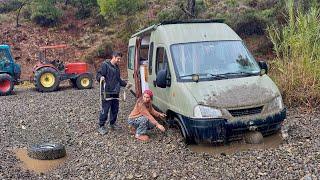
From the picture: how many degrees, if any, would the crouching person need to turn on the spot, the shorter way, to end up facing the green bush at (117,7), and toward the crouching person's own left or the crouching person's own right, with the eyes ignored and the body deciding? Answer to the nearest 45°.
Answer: approximately 135° to the crouching person's own left

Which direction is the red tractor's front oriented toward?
to the viewer's right

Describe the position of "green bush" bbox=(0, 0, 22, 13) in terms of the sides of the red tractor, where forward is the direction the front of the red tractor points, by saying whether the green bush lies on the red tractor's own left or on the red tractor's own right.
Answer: on the red tractor's own left

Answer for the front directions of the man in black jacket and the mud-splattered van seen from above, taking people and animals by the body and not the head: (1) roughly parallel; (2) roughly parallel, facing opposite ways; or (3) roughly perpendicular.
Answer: roughly parallel

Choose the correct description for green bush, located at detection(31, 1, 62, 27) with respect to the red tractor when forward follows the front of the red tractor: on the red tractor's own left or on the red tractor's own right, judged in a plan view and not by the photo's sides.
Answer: on the red tractor's own left

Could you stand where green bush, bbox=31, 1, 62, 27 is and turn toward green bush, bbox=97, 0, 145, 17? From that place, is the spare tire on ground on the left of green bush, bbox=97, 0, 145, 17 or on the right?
right

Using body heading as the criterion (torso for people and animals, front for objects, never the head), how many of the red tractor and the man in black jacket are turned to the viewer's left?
0

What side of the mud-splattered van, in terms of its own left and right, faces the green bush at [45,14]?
back

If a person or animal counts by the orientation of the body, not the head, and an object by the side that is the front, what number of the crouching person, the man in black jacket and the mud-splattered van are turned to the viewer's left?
0

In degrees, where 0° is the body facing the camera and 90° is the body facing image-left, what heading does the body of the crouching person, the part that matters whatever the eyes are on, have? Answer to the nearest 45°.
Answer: approximately 315°

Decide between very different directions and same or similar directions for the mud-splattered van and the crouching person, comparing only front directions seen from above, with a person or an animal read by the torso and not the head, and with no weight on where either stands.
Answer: same or similar directions

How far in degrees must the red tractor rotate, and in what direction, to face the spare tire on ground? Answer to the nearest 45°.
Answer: approximately 90° to its right
